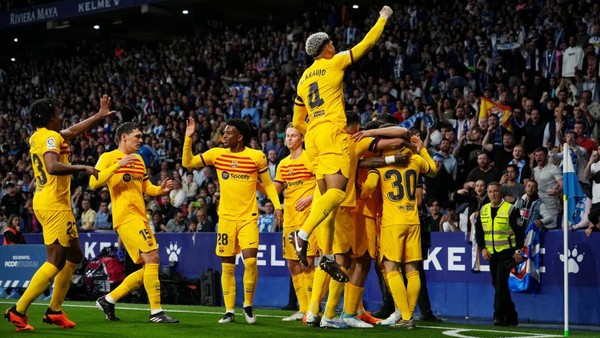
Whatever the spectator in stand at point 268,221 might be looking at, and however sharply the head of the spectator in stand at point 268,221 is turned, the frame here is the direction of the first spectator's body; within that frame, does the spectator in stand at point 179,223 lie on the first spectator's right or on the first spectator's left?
on the first spectator's right

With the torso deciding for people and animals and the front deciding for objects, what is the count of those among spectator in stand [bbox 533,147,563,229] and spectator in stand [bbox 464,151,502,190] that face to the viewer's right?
0

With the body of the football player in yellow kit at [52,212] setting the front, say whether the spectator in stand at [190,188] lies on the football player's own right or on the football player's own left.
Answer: on the football player's own left

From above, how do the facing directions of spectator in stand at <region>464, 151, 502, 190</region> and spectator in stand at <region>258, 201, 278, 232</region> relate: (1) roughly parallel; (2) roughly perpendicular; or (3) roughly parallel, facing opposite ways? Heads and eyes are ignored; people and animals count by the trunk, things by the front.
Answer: roughly parallel

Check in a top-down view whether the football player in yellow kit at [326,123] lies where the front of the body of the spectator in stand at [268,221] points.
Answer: yes

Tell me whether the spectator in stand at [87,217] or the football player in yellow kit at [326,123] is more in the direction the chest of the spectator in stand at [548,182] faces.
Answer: the football player in yellow kit

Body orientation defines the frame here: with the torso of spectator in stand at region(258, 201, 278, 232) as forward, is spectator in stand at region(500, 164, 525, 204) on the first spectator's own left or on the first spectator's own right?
on the first spectator's own left

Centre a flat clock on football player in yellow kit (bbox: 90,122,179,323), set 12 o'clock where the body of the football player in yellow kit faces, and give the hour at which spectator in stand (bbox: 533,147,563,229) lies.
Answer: The spectator in stand is roughly at 10 o'clock from the football player in yellow kit.

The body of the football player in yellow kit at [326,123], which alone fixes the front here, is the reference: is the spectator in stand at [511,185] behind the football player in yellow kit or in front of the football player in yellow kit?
in front

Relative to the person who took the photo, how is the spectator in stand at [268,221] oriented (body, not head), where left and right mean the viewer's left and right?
facing the viewer

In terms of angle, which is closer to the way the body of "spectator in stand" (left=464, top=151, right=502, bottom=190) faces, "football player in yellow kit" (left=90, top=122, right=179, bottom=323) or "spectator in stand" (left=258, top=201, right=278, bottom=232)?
the football player in yellow kit
